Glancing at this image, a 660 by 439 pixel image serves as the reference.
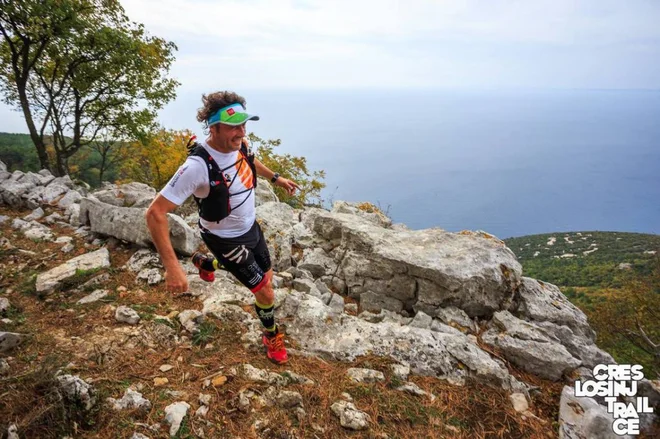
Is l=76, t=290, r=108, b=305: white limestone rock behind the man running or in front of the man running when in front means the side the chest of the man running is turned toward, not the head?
behind

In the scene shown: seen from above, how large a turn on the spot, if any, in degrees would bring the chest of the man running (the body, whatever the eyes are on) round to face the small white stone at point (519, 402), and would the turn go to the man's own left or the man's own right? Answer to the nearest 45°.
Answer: approximately 45° to the man's own left

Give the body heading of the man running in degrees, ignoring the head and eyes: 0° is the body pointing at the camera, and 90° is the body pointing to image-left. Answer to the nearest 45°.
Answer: approximately 315°

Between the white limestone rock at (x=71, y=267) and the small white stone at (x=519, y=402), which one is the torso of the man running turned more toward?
the small white stone

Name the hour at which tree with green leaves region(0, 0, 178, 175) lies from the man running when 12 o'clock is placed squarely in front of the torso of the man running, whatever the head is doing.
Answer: The tree with green leaves is roughly at 7 o'clock from the man running.
